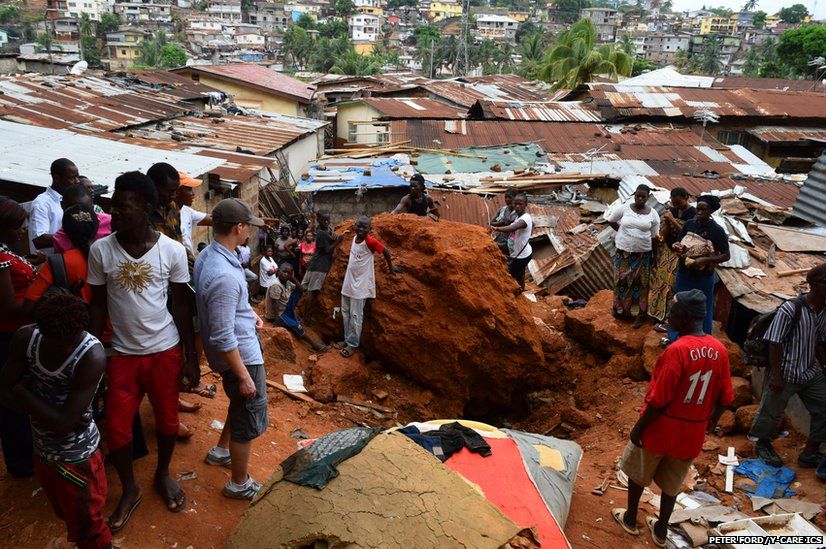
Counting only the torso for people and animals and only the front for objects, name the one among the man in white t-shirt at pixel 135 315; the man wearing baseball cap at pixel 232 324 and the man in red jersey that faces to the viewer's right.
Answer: the man wearing baseball cap

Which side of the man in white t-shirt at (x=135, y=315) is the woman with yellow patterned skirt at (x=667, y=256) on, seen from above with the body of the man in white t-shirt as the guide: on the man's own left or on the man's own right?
on the man's own left

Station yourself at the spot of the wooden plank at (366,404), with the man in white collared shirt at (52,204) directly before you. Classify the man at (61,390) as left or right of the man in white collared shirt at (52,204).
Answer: left

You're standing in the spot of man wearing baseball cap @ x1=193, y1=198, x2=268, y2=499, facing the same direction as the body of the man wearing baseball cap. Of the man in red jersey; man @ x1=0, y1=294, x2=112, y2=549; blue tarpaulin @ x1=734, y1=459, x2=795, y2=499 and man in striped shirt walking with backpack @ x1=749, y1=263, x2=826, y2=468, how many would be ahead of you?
3

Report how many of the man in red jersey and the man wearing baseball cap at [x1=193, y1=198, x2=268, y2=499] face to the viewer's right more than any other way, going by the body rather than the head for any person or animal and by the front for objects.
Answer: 1

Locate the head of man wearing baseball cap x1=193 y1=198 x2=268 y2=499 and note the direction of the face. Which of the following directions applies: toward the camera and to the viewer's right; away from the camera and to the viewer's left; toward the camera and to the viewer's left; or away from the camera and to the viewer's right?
away from the camera and to the viewer's right

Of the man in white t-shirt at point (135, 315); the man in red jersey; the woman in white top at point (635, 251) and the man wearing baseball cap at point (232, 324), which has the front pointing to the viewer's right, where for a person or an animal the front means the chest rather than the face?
the man wearing baseball cap

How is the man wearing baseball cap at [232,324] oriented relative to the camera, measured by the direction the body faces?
to the viewer's right

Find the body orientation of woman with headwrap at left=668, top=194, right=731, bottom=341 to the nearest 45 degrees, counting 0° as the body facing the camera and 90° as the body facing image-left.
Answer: approximately 45°

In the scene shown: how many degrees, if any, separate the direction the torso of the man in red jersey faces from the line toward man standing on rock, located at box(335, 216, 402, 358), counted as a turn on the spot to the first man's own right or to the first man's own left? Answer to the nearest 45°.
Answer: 0° — they already face them

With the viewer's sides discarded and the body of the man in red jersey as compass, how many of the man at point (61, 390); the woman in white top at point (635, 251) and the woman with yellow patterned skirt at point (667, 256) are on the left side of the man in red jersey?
1

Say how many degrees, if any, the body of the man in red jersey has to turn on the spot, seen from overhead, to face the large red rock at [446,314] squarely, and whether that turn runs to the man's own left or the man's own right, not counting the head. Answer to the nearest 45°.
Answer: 0° — they already face it

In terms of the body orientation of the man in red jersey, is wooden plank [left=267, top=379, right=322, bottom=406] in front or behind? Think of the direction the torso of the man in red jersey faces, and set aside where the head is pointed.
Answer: in front

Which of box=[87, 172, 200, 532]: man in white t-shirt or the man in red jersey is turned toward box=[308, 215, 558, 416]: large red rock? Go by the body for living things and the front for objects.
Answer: the man in red jersey
